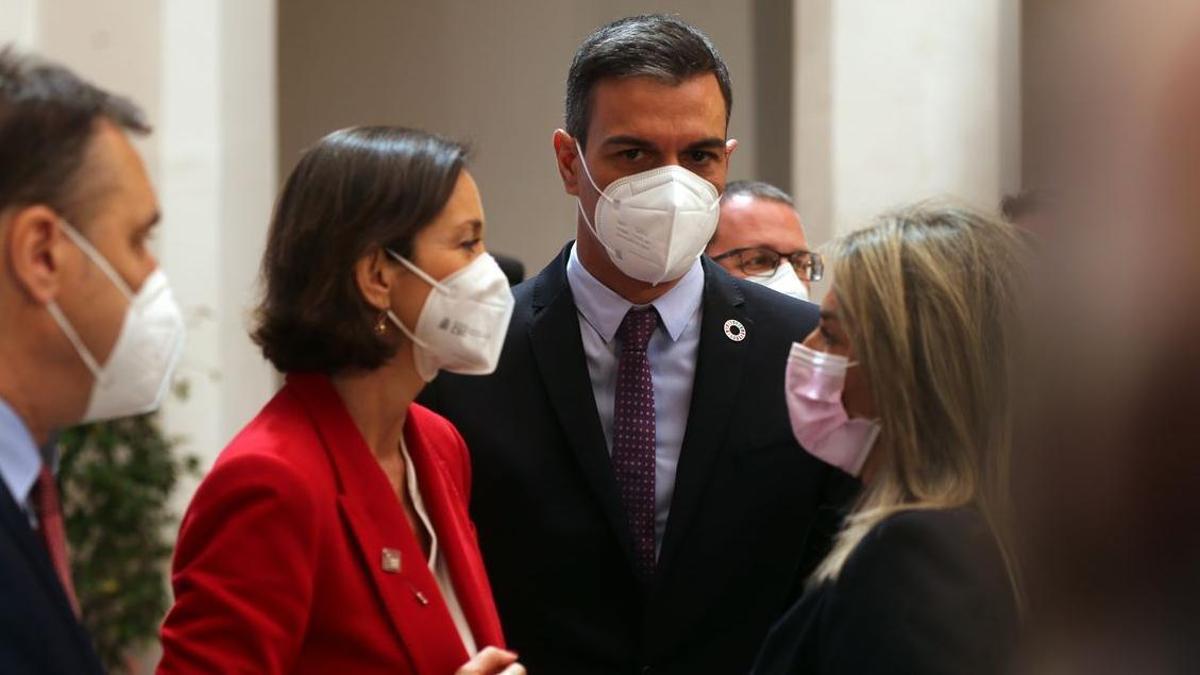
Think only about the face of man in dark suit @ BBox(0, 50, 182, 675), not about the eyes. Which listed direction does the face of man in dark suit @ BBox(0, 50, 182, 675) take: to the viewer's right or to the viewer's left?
to the viewer's right

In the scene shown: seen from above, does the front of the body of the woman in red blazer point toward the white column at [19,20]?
no

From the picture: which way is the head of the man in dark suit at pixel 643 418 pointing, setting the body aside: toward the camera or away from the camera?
toward the camera

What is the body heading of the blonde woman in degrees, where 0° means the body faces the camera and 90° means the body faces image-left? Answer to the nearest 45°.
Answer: approximately 90°

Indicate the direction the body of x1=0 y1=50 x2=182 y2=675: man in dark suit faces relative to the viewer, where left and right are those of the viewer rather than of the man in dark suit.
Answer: facing to the right of the viewer

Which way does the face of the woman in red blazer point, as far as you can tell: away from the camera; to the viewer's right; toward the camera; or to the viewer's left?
to the viewer's right

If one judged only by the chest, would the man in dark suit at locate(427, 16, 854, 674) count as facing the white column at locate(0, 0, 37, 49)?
no

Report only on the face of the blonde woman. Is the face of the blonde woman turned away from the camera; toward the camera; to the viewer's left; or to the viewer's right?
to the viewer's left

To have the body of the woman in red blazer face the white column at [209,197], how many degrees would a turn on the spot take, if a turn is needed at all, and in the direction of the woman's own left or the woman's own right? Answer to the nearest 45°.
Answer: approximately 135° to the woman's own left

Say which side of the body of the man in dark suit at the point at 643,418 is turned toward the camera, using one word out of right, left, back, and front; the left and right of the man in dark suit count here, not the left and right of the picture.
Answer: front

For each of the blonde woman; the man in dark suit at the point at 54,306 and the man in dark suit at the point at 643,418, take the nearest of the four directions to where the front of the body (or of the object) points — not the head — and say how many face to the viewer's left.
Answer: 1

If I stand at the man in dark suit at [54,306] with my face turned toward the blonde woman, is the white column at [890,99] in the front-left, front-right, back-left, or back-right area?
front-left

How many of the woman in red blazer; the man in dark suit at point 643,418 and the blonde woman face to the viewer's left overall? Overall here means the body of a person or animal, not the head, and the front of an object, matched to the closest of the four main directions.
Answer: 1
